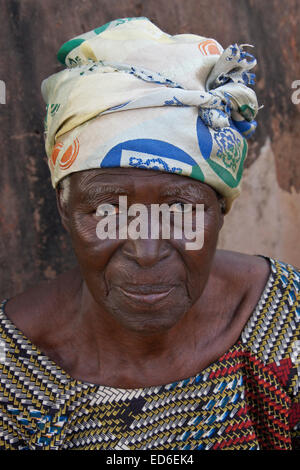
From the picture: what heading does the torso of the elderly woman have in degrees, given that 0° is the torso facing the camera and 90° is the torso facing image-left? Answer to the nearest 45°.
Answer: approximately 0°
